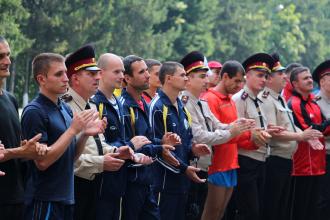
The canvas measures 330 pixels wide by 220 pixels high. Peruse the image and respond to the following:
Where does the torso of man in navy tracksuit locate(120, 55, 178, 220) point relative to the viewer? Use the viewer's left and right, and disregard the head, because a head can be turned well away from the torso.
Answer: facing the viewer and to the right of the viewer

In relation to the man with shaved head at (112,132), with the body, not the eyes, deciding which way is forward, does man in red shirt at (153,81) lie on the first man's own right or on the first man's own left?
on the first man's own left

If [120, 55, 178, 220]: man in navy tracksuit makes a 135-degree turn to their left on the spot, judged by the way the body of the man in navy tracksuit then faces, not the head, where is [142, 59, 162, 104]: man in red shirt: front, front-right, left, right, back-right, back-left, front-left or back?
front

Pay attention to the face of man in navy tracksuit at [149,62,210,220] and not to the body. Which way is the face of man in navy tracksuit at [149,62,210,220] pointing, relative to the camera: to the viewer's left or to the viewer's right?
to the viewer's right

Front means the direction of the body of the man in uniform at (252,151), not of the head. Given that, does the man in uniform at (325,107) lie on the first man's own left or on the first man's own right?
on the first man's own left

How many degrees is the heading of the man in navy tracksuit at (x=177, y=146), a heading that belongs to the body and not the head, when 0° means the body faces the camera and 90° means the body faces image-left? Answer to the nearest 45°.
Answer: approximately 315°

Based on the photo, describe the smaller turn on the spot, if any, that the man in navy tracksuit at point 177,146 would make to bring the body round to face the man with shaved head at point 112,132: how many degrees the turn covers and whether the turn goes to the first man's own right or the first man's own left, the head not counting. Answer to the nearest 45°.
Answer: approximately 90° to the first man's own right
